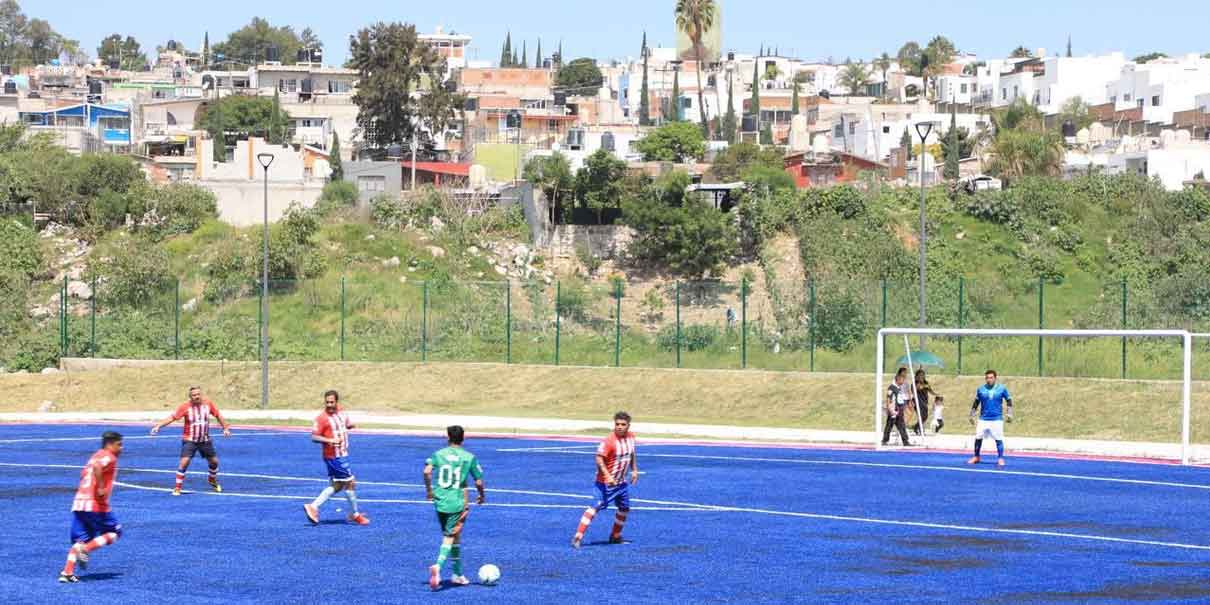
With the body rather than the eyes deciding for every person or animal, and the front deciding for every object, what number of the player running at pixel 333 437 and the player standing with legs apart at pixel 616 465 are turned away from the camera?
0

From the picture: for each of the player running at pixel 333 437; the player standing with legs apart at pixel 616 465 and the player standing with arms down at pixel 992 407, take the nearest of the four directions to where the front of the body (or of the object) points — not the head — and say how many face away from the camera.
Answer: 0

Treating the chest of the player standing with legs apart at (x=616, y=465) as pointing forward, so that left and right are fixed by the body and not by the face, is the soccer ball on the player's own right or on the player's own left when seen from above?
on the player's own right

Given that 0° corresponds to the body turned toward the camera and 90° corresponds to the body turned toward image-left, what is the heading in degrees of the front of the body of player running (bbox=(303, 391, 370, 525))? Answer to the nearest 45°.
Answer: approximately 315°

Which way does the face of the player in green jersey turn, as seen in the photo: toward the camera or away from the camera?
away from the camera

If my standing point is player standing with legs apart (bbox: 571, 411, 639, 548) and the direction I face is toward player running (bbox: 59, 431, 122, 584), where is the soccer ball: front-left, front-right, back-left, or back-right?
front-left

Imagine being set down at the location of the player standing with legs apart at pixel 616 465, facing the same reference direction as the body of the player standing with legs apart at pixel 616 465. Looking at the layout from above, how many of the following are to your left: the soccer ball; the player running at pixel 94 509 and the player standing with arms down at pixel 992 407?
1

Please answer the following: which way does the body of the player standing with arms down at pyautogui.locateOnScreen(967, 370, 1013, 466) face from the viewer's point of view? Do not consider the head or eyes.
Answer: toward the camera

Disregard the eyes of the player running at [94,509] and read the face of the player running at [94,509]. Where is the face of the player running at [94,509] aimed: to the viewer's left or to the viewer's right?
to the viewer's right

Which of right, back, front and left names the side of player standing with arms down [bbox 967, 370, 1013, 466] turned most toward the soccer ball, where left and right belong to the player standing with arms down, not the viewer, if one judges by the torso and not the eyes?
front
